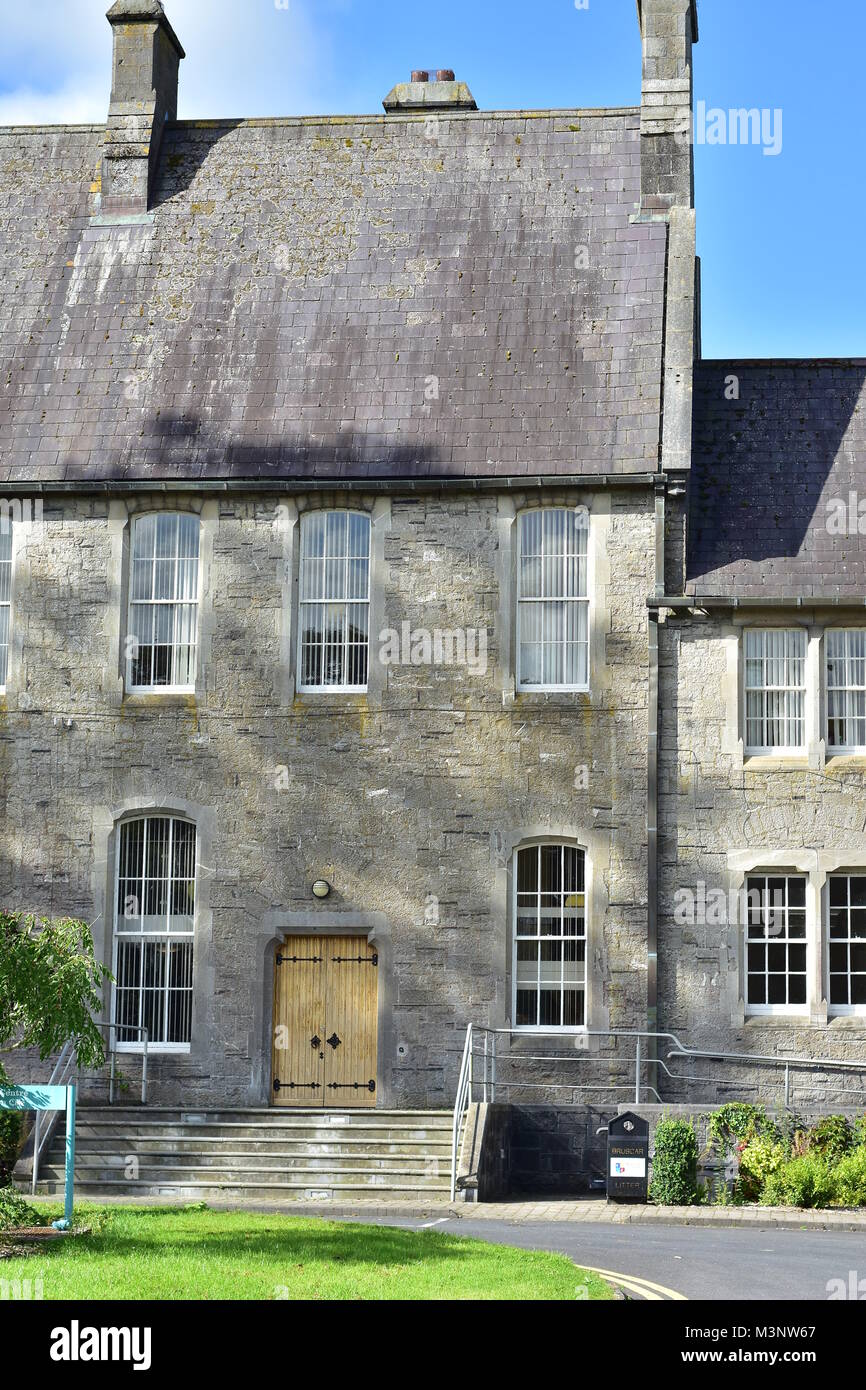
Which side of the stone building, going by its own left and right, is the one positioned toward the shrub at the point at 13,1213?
front

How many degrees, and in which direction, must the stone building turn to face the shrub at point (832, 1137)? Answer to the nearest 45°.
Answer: approximately 45° to its left

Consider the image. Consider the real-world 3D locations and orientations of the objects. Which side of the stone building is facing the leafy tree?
front

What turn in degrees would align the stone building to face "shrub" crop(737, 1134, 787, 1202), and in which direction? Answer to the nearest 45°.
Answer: approximately 45° to its left

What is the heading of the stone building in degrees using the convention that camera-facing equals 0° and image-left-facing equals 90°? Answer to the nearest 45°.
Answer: approximately 0°

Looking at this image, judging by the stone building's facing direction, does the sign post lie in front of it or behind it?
in front

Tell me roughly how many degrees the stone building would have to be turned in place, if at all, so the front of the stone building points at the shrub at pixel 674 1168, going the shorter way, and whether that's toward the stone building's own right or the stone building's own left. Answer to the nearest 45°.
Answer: approximately 45° to the stone building's own left

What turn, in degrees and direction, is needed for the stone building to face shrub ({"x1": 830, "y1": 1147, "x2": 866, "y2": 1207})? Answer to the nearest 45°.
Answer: approximately 45° to its left
